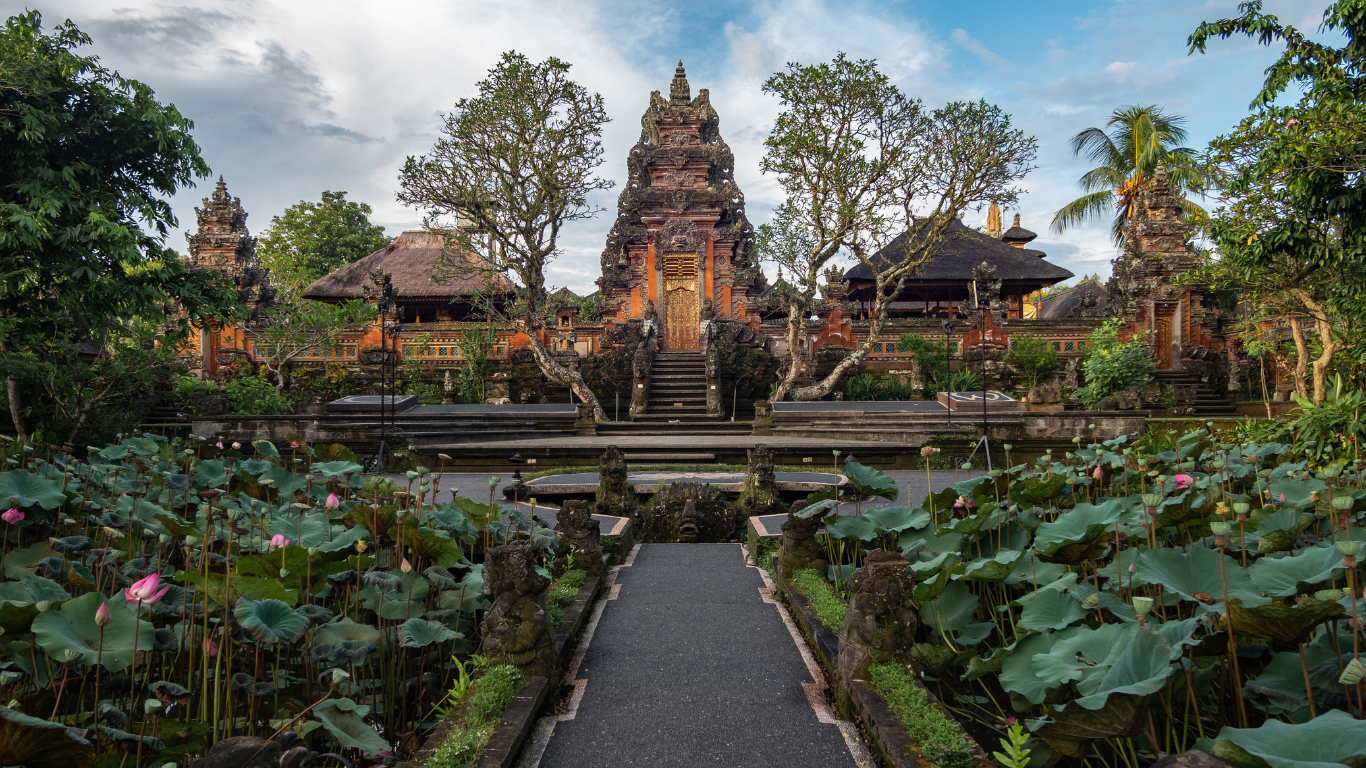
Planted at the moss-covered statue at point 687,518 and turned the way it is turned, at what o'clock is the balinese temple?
The balinese temple is roughly at 7 o'clock from the moss-covered statue.

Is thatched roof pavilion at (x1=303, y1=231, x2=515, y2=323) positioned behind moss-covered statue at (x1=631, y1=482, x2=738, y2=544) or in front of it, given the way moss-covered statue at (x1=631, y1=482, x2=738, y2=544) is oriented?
behind

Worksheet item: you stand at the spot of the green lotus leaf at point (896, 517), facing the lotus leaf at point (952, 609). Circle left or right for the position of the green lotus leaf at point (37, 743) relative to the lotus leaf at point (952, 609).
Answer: right

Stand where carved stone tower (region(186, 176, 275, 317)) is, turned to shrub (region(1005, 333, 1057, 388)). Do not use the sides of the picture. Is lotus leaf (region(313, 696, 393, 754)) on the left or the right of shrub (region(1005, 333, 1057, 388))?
right

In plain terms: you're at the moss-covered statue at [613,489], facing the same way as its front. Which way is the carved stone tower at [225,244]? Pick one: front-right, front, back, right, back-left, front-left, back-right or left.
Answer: back-right

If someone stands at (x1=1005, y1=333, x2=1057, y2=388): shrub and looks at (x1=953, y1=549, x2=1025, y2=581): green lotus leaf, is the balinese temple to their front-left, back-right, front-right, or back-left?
back-right

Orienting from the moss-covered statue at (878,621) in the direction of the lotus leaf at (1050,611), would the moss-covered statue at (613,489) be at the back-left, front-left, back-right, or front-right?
back-left
